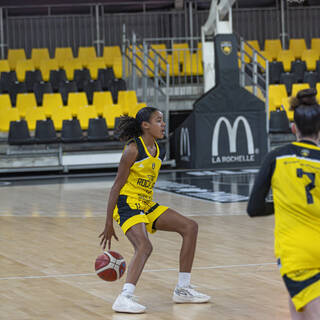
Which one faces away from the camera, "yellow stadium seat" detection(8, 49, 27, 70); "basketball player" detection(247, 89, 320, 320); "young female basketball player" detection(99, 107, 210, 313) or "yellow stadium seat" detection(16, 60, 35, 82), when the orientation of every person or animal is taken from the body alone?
the basketball player

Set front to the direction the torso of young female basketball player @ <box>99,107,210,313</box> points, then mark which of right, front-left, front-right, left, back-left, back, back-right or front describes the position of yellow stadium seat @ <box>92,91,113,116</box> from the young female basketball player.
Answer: back-left

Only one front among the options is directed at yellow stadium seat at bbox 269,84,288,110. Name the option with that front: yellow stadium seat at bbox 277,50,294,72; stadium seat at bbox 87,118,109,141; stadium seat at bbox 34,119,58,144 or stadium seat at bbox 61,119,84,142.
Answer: yellow stadium seat at bbox 277,50,294,72

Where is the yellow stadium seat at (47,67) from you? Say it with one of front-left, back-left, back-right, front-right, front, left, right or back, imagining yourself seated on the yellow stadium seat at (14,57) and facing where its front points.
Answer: front-left

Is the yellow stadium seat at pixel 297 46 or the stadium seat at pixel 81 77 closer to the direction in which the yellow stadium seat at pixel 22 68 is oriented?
the stadium seat

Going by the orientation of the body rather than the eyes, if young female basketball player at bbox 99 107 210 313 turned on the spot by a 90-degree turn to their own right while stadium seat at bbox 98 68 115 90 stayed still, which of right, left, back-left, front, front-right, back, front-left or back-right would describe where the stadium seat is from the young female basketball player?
back-right

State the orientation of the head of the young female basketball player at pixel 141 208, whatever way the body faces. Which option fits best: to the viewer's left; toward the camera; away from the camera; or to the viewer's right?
to the viewer's right

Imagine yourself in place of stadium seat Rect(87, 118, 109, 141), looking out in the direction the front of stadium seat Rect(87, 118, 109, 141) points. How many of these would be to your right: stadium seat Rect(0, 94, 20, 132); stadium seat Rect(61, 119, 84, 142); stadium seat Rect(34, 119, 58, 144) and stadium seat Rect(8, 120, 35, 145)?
4

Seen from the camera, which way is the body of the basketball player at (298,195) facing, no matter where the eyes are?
away from the camera

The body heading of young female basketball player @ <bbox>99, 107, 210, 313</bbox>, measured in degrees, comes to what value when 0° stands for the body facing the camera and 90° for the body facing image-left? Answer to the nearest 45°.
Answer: approximately 315°
